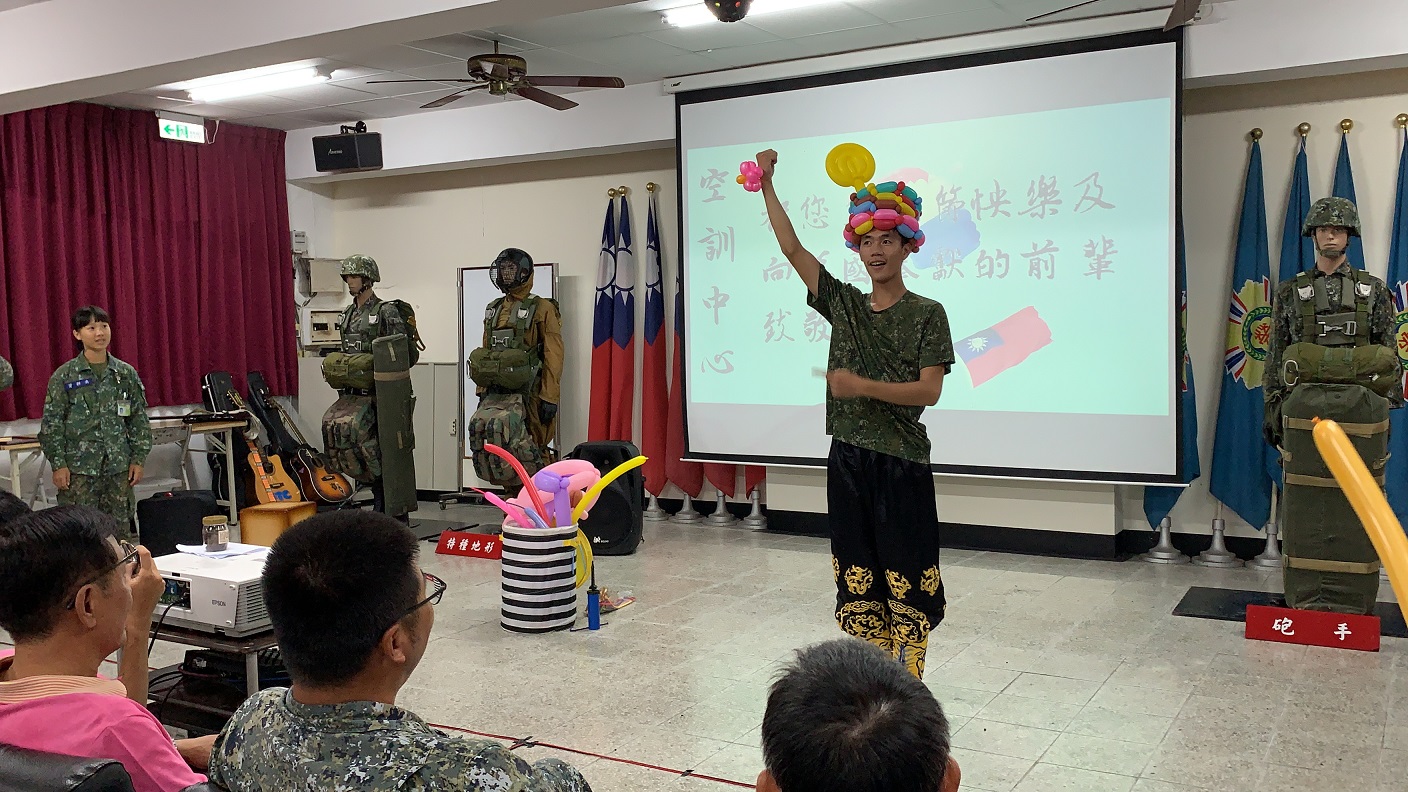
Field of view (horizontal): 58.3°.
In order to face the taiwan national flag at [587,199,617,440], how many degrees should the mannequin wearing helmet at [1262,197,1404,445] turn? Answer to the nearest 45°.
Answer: approximately 90° to its right

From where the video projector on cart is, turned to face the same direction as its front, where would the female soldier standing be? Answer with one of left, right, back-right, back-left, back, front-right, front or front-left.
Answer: front-left

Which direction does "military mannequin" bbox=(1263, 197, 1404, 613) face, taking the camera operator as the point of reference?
facing the viewer

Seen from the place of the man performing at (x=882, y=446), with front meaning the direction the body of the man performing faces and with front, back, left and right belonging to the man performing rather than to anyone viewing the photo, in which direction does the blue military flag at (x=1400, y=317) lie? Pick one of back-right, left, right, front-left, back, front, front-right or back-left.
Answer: back-left

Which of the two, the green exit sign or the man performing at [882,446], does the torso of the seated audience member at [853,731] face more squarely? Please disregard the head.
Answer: the man performing

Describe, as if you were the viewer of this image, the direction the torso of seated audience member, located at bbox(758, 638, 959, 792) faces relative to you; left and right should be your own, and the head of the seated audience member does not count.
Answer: facing away from the viewer

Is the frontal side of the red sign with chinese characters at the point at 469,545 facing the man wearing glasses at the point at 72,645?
yes

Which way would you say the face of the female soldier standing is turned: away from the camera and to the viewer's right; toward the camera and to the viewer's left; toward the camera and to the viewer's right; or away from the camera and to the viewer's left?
toward the camera and to the viewer's right

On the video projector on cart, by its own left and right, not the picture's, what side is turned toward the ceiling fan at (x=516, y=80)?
front

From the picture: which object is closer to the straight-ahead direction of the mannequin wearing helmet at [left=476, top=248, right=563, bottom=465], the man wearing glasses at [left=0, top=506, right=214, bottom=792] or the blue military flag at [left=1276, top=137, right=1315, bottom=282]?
the man wearing glasses

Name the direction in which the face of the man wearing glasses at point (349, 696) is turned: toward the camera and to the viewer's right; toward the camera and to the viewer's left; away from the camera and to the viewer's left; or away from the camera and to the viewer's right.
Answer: away from the camera and to the viewer's right

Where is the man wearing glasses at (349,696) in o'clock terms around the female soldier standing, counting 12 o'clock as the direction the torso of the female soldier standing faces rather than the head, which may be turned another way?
The man wearing glasses is roughly at 12 o'clock from the female soldier standing.

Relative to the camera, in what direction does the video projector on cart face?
facing away from the viewer and to the right of the viewer

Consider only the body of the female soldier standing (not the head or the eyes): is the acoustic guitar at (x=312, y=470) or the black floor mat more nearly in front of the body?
the black floor mat

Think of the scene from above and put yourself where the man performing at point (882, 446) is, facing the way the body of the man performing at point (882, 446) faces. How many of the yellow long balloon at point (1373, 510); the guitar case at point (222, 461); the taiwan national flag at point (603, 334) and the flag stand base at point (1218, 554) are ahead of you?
1

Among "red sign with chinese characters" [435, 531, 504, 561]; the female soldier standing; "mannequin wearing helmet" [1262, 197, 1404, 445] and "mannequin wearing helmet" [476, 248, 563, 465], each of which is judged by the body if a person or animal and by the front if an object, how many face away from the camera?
0

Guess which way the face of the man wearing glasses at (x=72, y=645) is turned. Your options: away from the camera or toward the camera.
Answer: away from the camera

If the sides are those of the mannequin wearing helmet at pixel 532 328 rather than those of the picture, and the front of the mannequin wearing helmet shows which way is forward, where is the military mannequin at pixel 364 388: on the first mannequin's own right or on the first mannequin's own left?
on the first mannequin's own right

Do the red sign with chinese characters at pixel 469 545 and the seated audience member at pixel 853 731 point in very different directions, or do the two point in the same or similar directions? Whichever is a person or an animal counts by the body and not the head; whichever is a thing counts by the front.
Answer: very different directions

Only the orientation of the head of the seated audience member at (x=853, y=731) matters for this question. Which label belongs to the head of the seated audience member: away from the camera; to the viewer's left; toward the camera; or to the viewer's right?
away from the camera

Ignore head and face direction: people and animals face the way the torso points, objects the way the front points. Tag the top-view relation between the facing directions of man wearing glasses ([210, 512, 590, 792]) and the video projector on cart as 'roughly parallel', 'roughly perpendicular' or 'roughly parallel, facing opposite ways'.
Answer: roughly parallel

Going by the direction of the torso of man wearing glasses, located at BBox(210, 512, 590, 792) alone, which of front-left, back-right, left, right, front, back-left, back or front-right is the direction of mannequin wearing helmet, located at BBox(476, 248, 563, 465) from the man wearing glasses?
front-left

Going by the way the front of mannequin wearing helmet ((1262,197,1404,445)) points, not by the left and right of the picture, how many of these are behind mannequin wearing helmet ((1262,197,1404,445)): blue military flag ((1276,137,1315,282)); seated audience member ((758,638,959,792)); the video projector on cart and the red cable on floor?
1
